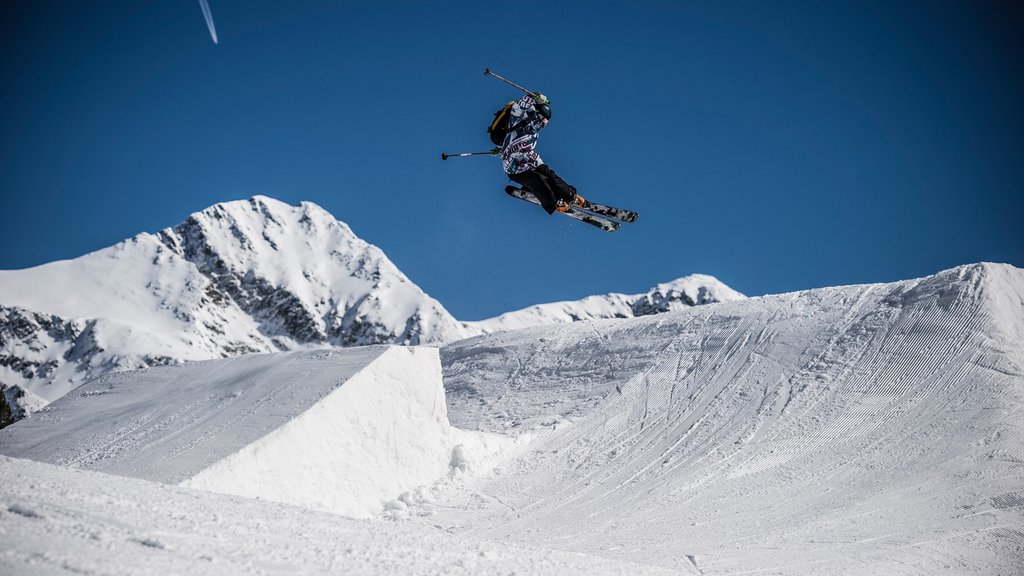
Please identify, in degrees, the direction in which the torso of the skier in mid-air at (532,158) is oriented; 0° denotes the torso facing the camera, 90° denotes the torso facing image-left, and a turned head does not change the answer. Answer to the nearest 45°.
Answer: approximately 270°

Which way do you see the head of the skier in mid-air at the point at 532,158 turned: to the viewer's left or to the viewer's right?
to the viewer's right
